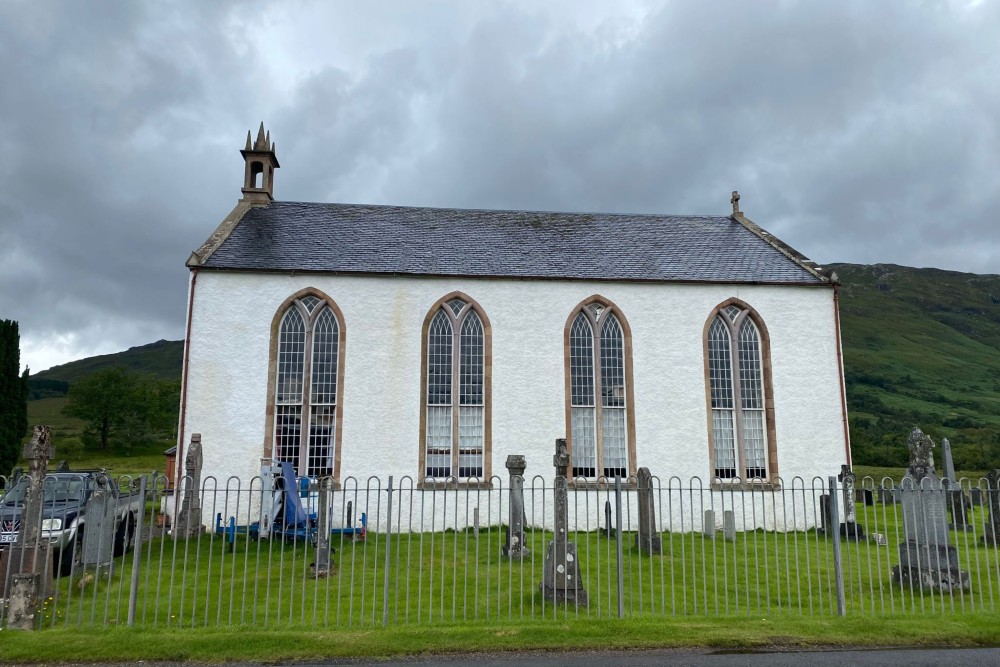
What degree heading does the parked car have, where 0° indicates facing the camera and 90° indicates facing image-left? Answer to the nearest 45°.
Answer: approximately 45°

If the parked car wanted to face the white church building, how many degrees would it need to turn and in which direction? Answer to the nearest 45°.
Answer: approximately 135° to its left

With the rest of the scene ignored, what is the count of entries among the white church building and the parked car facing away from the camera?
0

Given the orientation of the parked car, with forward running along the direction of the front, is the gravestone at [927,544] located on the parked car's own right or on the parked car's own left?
on the parked car's own left
